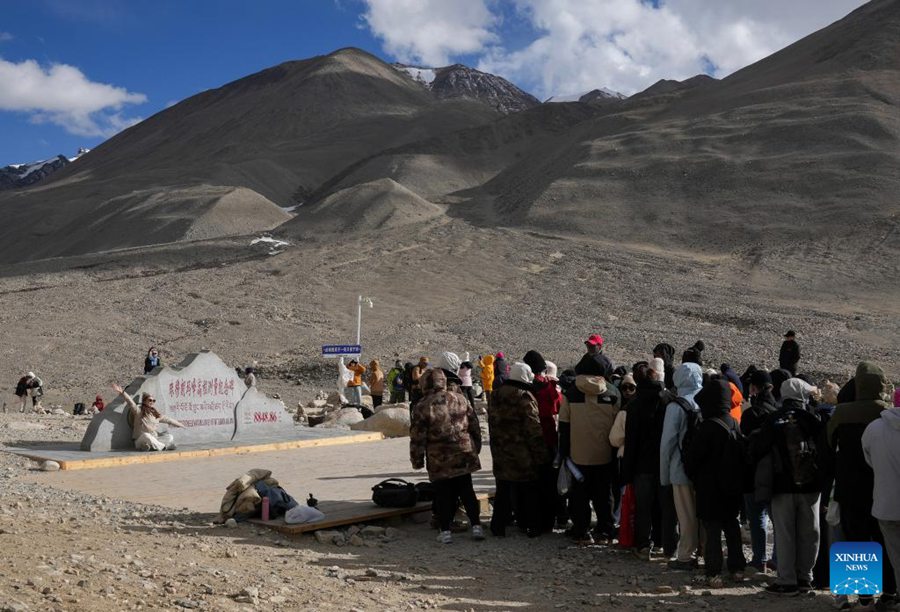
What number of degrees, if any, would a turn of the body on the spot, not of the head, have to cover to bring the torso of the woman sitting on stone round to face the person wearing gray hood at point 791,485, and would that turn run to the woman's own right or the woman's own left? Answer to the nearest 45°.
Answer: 0° — they already face them

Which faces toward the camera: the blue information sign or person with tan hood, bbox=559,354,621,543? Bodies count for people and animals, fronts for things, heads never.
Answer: the blue information sign

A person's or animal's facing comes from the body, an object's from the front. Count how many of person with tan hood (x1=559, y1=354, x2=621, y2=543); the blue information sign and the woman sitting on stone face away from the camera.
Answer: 1

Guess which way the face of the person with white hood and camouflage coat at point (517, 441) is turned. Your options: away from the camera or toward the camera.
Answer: away from the camera

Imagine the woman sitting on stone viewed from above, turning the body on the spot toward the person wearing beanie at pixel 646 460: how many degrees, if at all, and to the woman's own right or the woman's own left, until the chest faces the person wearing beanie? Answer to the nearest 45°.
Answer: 0° — they already face them

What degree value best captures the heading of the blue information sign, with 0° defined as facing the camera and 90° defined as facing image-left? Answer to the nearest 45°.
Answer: approximately 0°

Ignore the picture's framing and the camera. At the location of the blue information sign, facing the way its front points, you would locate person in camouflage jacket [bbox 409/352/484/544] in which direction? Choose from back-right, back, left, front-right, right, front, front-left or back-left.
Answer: front

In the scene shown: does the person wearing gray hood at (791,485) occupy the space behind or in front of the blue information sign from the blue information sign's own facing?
in front

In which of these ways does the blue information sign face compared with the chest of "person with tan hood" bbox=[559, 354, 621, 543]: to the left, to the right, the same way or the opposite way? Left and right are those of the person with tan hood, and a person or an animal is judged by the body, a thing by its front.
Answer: the opposite way

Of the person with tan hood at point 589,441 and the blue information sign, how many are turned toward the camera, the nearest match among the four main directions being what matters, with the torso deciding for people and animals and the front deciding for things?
1

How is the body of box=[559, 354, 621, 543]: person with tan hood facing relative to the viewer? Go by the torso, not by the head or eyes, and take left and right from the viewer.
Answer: facing away from the viewer

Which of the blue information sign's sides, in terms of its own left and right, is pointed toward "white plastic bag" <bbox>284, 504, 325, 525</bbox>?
front

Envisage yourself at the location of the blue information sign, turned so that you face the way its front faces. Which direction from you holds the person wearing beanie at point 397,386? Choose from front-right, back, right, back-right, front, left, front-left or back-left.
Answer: front-left

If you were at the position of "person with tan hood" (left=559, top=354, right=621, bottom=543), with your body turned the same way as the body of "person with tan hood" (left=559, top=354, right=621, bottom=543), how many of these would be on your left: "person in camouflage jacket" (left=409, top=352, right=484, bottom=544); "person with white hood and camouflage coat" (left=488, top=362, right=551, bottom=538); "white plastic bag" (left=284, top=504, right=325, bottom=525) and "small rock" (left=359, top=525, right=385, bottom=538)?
4

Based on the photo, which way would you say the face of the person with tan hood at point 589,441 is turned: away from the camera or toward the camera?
away from the camera

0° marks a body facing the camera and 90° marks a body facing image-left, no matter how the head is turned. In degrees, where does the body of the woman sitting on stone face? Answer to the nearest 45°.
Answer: approximately 315°
